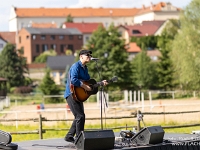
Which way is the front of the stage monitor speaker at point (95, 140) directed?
away from the camera

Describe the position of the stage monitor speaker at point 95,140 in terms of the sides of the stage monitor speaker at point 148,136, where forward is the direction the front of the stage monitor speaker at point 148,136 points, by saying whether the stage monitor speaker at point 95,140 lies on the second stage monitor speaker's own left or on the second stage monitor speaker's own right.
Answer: on the second stage monitor speaker's own left

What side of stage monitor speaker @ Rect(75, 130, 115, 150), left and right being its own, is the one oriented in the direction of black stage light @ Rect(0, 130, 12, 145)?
left

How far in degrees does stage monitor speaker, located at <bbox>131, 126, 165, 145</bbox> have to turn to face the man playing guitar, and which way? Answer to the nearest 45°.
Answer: approximately 45° to its left

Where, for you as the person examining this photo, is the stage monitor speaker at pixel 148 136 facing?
facing away from the viewer and to the left of the viewer

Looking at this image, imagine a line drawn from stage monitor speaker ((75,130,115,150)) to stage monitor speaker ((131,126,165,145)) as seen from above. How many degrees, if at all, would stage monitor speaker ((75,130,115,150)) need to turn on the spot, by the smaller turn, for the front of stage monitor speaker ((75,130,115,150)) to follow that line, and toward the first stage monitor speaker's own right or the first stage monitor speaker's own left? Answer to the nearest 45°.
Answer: approximately 45° to the first stage monitor speaker's own right

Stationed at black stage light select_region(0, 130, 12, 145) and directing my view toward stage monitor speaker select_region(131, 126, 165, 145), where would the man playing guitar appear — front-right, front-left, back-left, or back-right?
front-left

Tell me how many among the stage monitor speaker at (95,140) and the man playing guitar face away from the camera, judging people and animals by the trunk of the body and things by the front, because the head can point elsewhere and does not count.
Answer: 1
